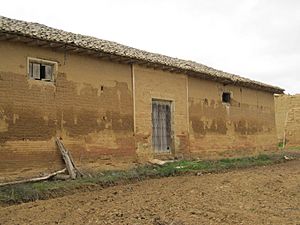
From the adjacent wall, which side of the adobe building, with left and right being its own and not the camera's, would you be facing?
left

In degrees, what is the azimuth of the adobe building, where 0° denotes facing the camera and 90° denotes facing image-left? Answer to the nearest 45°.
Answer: approximately 315°
